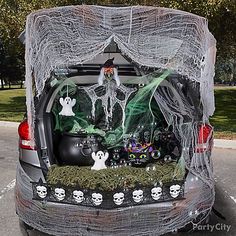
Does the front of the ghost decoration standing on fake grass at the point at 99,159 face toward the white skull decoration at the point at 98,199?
yes

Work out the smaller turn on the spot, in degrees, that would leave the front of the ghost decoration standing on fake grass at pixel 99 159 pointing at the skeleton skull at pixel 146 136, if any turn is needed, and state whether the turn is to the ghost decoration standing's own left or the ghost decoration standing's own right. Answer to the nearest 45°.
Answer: approximately 135° to the ghost decoration standing's own left
